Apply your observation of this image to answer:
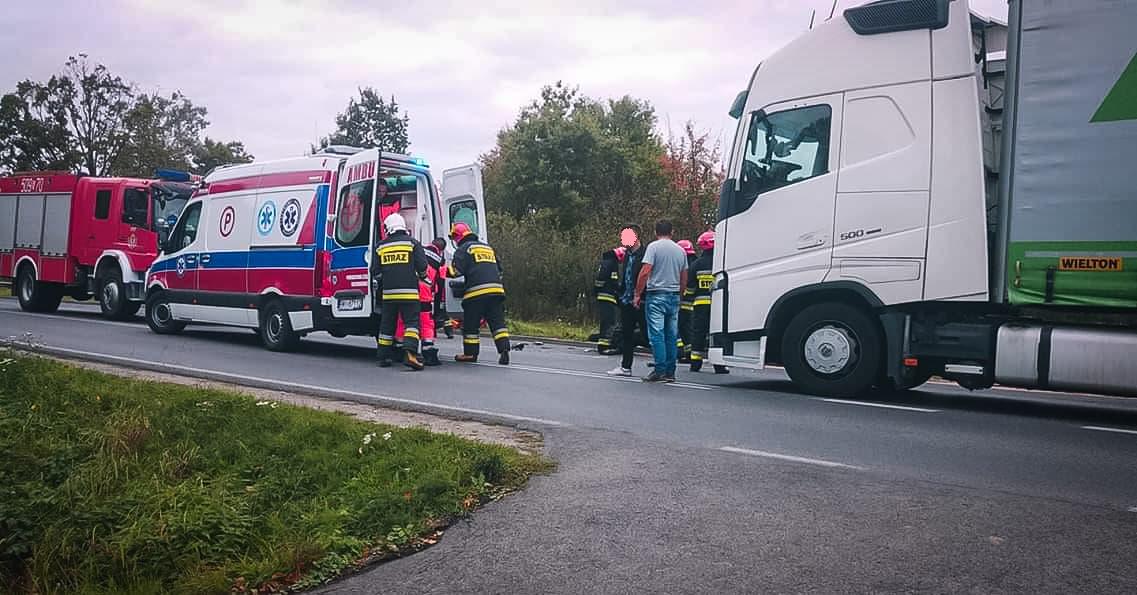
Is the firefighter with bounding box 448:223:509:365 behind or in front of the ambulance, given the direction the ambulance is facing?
behind

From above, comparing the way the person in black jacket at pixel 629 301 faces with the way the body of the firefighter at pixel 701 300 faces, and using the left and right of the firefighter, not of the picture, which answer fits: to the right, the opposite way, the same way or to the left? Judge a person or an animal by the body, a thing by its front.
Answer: to the left

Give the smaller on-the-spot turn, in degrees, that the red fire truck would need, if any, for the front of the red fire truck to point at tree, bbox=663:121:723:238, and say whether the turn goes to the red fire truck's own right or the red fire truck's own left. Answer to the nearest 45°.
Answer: approximately 45° to the red fire truck's own left

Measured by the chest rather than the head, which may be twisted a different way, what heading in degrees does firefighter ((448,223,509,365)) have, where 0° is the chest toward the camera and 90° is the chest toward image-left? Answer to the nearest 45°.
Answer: approximately 135°

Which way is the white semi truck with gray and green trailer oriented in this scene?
to the viewer's left

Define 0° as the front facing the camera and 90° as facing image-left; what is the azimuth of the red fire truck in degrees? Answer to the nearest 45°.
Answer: approximately 315°

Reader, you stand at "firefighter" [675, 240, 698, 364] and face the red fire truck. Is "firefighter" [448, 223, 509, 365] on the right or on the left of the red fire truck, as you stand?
left

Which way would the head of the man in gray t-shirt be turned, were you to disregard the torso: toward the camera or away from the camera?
away from the camera

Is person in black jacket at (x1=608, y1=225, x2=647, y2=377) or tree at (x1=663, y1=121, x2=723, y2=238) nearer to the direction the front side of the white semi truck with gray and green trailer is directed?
the person in black jacket

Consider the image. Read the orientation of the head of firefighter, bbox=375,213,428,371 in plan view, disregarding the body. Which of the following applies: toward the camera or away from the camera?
away from the camera

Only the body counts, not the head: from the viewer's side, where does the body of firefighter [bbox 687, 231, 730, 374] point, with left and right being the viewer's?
facing away from the viewer
